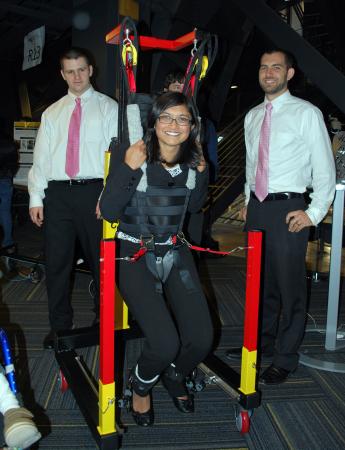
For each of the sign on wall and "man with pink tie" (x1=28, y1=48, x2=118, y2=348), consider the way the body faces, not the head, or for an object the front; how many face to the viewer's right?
0

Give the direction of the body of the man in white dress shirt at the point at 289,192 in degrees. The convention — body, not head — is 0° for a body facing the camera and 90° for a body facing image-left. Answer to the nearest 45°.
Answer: approximately 45°

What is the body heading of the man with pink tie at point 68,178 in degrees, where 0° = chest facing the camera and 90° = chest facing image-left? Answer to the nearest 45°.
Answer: approximately 0°

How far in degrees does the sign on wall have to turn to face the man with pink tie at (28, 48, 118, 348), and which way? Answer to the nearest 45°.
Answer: approximately 45° to its left

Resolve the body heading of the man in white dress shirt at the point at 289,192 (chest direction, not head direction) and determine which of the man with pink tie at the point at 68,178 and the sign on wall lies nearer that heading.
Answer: the man with pink tie

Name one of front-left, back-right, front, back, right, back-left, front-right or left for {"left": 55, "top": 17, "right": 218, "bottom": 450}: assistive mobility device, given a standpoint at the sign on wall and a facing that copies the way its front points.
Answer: front-left

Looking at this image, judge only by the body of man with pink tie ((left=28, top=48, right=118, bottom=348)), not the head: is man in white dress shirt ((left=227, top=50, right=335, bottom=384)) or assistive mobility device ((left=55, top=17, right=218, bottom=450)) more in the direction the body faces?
the assistive mobility device
